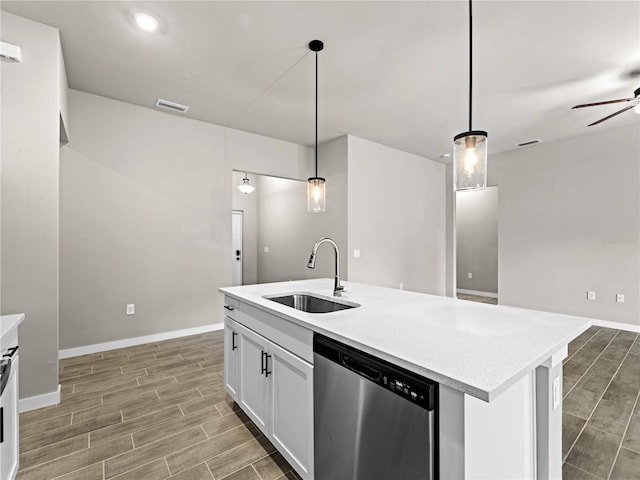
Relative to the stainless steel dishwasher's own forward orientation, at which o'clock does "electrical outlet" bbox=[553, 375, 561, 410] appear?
The electrical outlet is roughly at 7 o'clock from the stainless steel dishwasher.

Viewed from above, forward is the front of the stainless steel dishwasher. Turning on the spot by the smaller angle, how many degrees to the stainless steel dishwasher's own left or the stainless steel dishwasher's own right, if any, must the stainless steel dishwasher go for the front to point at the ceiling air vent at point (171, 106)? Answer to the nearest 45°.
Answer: approximately 90° to the stainless steel dishwasher's own right

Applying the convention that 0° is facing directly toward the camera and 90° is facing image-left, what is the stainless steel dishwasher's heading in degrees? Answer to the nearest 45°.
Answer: approximately 45°

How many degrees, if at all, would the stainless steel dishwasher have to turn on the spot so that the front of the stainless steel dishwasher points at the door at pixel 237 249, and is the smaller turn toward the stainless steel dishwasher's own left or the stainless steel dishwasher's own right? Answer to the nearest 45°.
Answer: approximately 90° to the stainless steel dishwasher's own right

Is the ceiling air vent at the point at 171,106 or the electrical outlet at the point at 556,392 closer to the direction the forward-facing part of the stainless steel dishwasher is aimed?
the ceiling air vent

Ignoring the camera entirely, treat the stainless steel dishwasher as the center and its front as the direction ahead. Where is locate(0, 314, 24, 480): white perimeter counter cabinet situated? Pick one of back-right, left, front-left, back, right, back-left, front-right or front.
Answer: front-right
